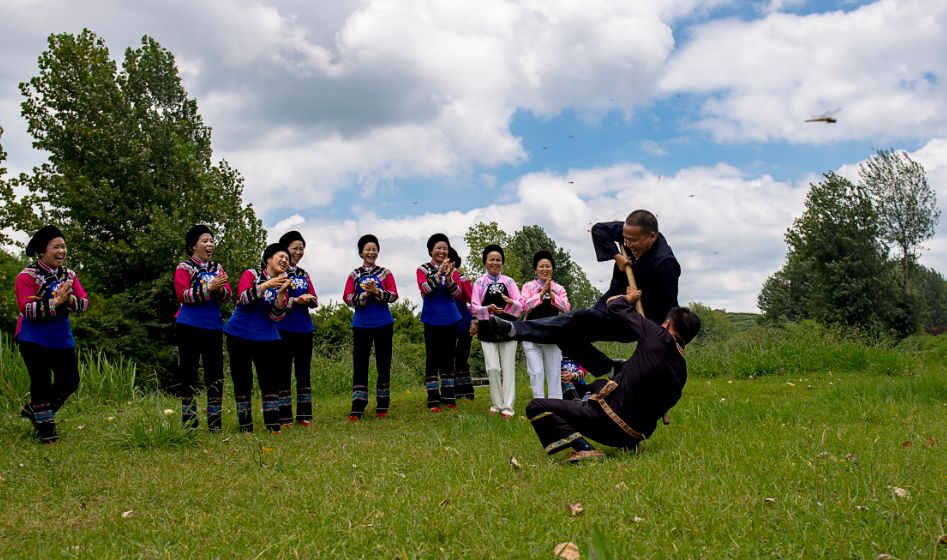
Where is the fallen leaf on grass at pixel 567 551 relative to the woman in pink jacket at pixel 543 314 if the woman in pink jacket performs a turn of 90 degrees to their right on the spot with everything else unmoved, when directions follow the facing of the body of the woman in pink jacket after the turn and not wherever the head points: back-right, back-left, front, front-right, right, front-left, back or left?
left

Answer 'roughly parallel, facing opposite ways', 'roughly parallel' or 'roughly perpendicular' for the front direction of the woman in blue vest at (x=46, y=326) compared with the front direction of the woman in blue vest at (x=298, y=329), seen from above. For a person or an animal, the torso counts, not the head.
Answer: roughly parallel

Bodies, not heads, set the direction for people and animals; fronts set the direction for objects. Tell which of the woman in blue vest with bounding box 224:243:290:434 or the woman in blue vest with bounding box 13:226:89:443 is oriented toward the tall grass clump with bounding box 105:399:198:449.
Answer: the woman in blue vest with bounding box 13:226:89:443

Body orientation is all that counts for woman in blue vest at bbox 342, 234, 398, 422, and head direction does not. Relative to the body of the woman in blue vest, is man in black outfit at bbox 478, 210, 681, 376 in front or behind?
in front

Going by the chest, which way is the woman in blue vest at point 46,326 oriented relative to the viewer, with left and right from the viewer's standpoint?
facing the viewer and to the right of the viewer

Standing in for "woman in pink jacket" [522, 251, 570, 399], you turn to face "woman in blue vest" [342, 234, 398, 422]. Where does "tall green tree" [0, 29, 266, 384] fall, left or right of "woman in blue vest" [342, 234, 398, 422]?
right

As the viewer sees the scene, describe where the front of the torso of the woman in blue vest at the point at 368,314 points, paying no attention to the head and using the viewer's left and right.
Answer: facing the viewer

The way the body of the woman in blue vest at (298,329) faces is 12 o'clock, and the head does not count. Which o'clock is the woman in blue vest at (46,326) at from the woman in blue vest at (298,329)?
the woman in blue vest at (46,326) is roughly at 4 o'clock from the woman in blue vest at (298,329).

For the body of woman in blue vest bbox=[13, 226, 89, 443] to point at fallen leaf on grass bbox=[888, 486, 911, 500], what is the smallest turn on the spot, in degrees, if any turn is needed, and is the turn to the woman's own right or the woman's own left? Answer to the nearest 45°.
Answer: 0° — they already face it

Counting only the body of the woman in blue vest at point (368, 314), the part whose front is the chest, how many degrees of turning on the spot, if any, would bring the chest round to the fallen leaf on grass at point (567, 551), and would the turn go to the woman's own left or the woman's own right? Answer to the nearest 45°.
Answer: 0° — they already face it

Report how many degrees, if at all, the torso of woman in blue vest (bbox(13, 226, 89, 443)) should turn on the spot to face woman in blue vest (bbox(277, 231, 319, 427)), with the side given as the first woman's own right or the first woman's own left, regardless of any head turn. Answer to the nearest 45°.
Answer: approximately 45° to the first woman's own left

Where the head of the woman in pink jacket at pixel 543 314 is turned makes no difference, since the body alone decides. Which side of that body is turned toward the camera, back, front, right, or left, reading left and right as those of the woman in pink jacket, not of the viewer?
front

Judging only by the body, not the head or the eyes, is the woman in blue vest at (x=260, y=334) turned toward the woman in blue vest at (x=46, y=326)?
no

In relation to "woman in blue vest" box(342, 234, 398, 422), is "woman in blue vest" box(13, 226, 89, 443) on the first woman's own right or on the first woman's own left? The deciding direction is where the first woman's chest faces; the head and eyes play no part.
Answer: on the first woman's own right

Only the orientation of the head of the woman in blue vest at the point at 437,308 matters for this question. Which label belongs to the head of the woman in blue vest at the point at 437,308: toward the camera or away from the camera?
toward the camera

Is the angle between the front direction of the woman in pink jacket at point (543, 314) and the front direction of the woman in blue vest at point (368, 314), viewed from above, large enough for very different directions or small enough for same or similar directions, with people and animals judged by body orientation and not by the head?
same or similar directions

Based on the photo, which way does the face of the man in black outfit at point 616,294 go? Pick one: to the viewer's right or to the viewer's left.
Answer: to the viewer's left

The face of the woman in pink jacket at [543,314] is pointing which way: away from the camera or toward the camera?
toward the camera

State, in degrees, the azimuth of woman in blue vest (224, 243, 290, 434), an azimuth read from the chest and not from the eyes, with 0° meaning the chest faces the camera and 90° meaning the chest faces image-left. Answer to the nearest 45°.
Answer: approximately 315°
